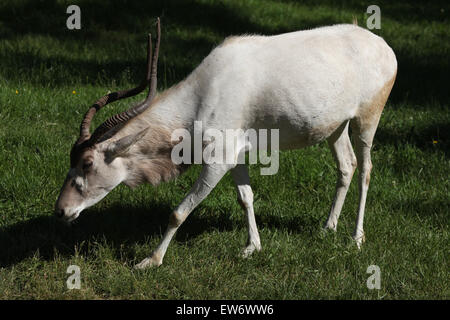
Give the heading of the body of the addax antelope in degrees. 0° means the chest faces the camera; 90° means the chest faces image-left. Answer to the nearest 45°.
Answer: approximately 90°
